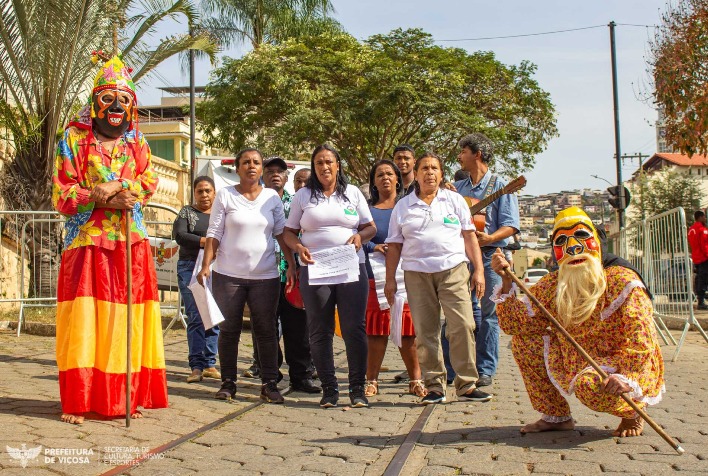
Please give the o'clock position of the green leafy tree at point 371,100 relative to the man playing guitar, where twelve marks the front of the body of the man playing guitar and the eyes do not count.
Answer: The green leafy tree is roughly at 4 o'clock from the man playing guitar.

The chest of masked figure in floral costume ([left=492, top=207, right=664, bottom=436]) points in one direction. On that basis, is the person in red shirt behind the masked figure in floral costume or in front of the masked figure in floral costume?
behind

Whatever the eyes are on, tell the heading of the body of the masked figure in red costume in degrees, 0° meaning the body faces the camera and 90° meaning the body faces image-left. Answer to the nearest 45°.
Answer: approximately 0°

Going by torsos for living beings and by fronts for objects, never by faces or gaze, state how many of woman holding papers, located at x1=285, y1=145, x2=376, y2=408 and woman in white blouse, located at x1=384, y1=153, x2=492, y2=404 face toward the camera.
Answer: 2

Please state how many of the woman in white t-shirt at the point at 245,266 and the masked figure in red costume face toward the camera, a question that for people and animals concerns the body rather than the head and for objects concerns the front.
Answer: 2

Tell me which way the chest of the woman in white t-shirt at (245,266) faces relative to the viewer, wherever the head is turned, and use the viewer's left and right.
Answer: facing the viewer

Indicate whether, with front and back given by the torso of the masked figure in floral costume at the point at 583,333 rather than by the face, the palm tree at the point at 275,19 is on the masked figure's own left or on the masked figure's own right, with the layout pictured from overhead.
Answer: on the masked figure's own right

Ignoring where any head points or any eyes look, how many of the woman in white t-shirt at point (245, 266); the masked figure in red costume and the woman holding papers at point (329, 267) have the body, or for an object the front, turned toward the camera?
3

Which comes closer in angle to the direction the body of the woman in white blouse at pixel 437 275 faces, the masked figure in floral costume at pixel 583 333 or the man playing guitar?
the masked figure in floral costume
